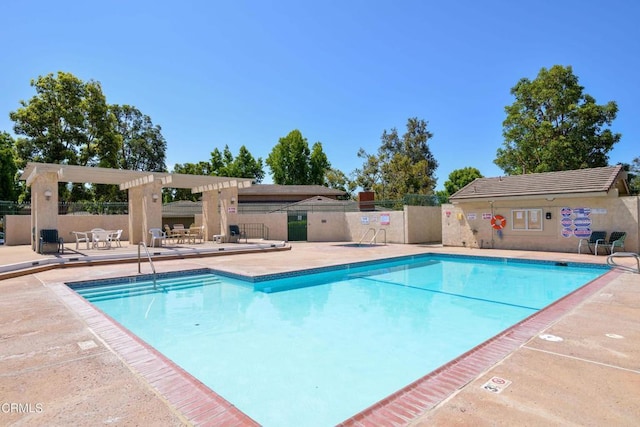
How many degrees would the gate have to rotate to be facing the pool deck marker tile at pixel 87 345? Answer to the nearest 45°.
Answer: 0° — it already faces it

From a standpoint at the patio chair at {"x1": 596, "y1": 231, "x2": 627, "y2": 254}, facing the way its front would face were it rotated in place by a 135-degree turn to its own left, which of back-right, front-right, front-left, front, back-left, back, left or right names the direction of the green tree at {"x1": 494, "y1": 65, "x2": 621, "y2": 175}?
left

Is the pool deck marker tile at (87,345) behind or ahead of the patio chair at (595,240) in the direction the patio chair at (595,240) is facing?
ahead

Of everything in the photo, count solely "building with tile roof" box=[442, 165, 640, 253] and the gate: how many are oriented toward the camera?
2

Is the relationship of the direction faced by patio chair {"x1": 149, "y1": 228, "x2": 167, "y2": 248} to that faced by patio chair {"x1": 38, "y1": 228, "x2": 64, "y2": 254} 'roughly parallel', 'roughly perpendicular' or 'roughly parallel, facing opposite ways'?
roughly parallel

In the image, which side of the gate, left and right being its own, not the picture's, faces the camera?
front

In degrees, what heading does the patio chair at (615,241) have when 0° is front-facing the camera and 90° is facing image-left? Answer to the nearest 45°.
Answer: approximately 45°

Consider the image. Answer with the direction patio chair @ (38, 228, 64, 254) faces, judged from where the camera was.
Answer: facing the viewer and to the right of the viewer

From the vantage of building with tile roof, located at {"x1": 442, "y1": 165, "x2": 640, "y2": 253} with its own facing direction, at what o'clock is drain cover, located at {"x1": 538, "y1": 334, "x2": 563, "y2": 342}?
The drain cover is roughly at 12 o'clock from the building with tile roof.

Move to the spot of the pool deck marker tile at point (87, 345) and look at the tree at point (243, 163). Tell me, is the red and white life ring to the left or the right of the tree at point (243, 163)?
right

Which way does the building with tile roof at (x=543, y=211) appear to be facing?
toward the camera

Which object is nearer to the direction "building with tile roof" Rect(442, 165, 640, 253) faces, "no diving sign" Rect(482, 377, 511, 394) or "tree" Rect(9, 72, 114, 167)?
the no diving sign

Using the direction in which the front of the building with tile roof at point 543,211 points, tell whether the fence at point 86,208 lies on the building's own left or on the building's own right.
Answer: on the building's own right

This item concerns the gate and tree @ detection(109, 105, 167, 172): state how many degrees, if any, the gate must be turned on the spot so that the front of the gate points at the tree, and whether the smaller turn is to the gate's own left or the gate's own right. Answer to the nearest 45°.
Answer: approximately 135° to the gate's own right

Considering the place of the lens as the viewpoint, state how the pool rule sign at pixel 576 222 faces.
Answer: facing the viewer

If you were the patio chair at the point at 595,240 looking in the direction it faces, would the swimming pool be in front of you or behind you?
in front
